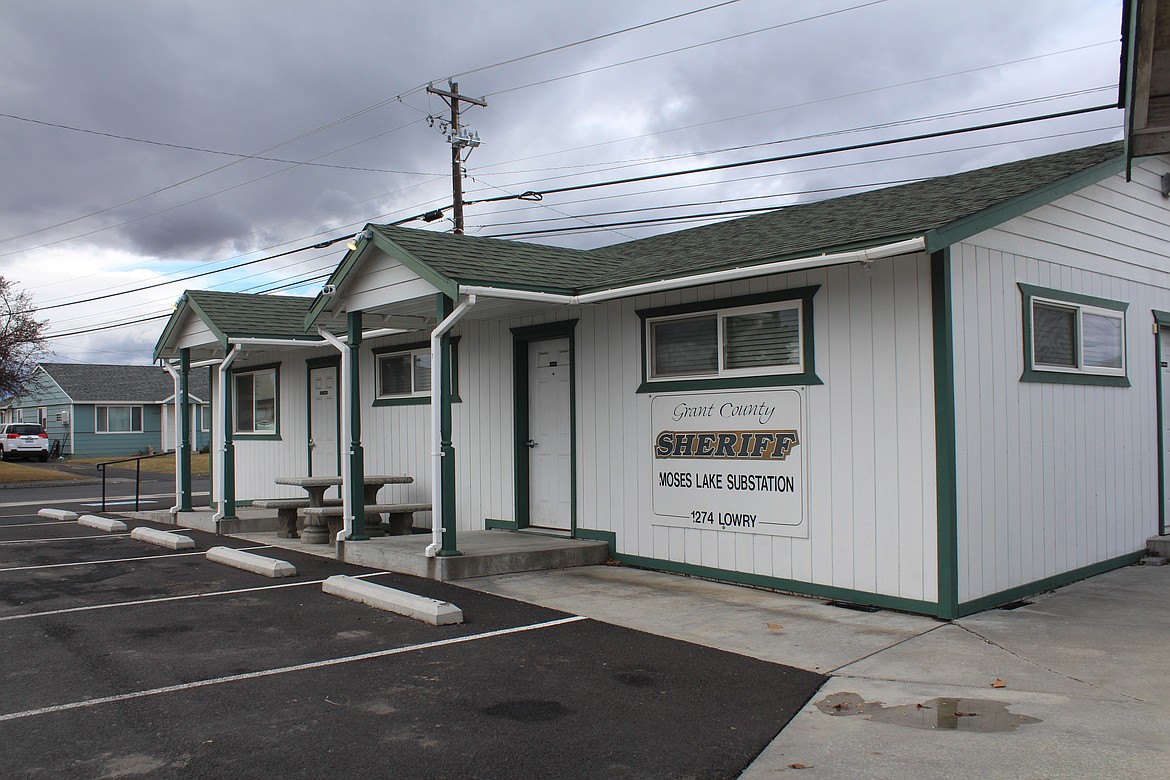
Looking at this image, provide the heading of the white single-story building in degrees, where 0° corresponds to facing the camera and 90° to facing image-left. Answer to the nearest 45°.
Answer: approximately 45°

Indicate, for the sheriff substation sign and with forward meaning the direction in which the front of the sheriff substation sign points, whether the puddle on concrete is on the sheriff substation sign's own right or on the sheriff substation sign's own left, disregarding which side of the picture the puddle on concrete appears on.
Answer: on the sheriff substation sign's own left

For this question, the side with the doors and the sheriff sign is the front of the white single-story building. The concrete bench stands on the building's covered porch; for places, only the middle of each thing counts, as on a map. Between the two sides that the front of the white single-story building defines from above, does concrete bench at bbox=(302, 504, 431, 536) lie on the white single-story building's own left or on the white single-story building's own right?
on the white single-story building's own right

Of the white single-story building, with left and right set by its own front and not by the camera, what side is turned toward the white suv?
right

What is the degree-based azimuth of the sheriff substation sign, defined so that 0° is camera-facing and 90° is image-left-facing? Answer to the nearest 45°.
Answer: approximately 45°

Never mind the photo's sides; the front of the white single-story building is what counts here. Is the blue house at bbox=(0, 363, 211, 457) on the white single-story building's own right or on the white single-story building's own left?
on the white single-story building's own right

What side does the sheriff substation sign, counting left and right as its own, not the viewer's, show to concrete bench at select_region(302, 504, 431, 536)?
right
